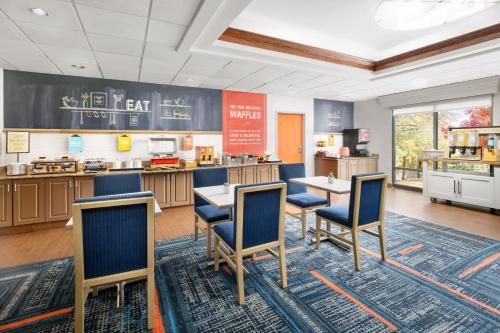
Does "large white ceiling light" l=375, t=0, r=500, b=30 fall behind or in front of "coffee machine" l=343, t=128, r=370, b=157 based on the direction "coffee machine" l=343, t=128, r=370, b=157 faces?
in front

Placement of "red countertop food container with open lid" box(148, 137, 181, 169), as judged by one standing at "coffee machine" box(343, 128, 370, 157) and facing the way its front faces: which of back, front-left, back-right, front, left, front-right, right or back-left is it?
right

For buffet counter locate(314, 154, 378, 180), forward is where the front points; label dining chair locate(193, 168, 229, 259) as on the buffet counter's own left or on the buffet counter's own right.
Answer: on the buffet counter's own right

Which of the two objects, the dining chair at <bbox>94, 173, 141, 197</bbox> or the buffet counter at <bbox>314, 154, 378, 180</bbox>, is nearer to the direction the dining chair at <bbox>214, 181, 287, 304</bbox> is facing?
the dining chair

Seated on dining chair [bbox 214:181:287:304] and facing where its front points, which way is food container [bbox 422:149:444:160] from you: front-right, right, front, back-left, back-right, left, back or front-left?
right

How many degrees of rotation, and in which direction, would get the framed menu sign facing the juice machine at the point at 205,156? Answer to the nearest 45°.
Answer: approximately 90° to its left

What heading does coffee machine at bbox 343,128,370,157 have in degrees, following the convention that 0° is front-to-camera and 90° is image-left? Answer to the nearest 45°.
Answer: approximately 315°

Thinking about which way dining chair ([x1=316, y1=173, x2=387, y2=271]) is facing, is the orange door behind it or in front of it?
in front

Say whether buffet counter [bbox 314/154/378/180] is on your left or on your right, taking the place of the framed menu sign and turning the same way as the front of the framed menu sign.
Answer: on your left

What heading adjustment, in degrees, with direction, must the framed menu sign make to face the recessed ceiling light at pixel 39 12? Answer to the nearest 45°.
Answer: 0° — it already faces it

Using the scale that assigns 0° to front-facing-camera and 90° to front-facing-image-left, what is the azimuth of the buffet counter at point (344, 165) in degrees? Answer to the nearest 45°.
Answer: approximately 315°
